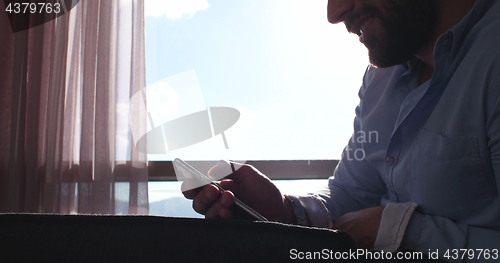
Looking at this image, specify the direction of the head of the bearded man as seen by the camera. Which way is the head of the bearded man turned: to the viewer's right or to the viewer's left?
to the viewer's left

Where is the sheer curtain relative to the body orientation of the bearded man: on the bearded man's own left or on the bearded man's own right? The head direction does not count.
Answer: on the bearded man's own right

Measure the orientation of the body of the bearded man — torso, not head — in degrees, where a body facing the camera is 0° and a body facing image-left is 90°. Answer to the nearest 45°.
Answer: approximately 45°
